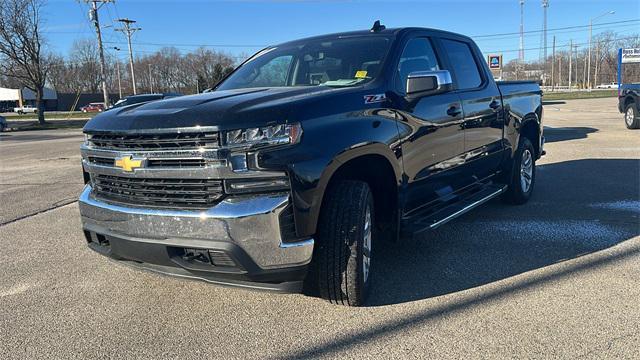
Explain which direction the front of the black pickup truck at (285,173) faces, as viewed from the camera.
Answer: facing the viewer and to the left of the viewer

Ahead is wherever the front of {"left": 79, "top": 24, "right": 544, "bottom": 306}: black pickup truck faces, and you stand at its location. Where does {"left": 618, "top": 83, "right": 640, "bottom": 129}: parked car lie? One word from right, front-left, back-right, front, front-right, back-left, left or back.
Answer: back
